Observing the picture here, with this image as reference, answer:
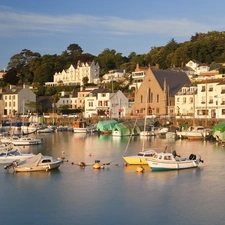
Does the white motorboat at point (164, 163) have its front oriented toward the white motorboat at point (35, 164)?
yes

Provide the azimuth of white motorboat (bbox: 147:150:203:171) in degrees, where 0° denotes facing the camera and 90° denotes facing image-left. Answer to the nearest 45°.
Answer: approximately 90°
